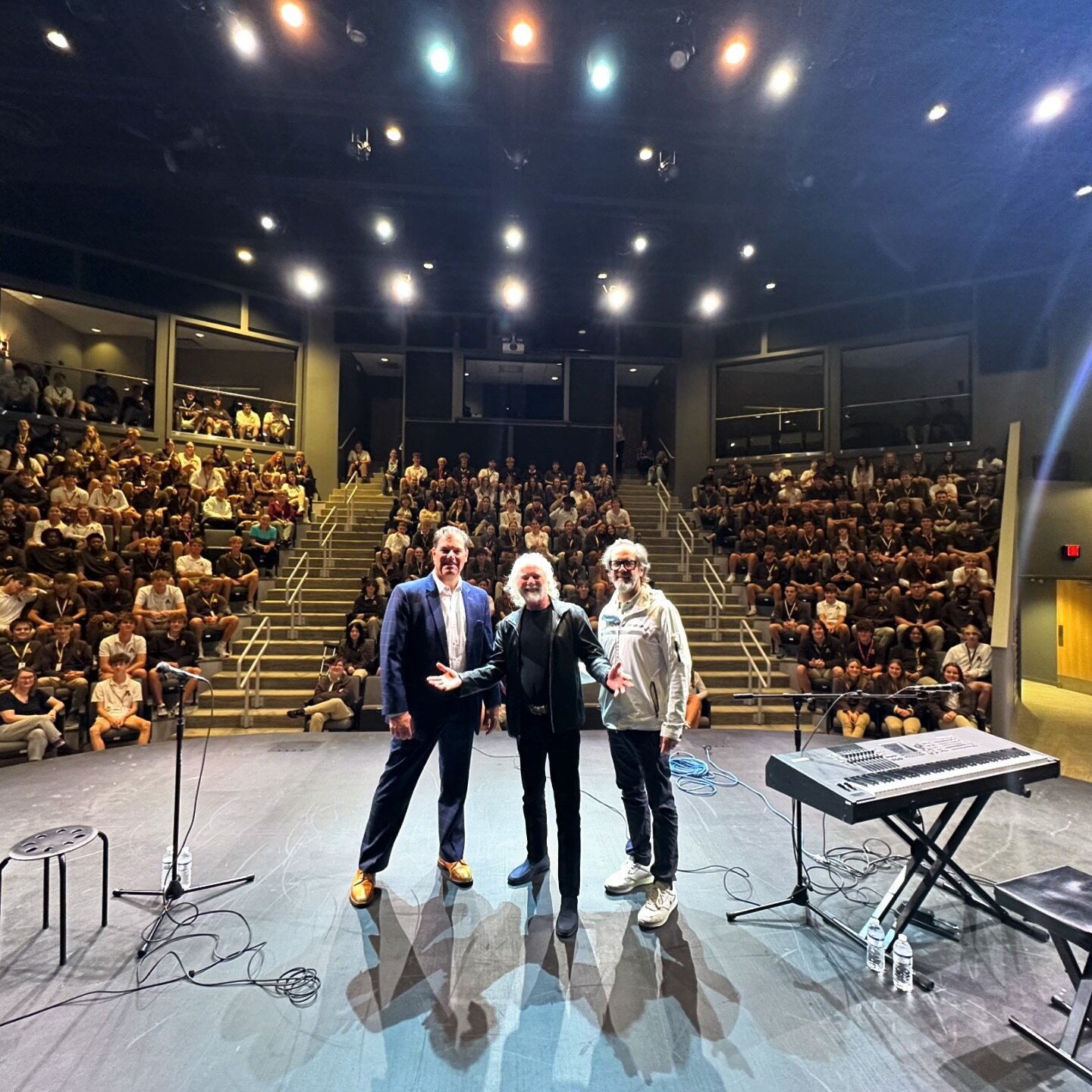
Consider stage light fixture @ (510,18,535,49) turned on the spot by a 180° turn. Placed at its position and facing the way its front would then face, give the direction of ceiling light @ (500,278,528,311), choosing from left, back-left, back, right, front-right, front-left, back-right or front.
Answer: front

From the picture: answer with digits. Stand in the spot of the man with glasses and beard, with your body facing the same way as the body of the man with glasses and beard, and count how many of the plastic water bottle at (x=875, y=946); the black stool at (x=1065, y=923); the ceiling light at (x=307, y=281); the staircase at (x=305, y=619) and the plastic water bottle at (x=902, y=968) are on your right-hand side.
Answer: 2

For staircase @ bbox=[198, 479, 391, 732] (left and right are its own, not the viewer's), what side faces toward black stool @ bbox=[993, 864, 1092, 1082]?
front

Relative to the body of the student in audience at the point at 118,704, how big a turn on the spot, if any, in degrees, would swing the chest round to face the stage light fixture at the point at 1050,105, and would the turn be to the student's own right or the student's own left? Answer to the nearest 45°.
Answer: approximately 45° to the student's own left

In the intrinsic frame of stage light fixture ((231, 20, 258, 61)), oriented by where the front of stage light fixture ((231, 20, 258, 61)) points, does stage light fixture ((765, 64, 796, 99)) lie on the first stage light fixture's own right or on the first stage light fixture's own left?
on the first stage light fixture's own left

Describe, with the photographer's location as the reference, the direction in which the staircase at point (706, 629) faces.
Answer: facing the viewer

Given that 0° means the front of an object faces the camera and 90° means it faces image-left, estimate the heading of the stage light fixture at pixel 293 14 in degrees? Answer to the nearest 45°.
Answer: approximately 0°

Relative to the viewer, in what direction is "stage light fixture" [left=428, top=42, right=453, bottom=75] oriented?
toward the camera

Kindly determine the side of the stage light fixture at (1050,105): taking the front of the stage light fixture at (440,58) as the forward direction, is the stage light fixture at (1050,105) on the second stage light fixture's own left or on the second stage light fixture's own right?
on the second stage light fixture's own left

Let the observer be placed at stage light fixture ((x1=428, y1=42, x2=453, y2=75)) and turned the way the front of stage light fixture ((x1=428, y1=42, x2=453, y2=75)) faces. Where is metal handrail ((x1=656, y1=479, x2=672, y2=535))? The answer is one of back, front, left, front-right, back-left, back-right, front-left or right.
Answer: back-left

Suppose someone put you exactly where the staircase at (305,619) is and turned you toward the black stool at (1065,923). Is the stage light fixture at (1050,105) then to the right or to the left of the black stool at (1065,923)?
left
